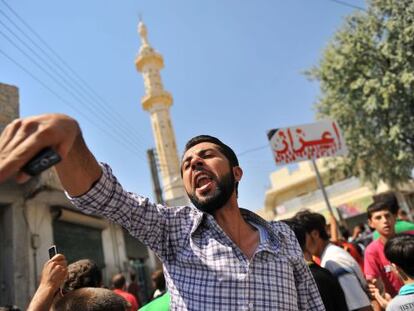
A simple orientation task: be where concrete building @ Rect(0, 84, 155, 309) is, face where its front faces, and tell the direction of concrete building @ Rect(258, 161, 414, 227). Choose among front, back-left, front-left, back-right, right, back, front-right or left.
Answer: left

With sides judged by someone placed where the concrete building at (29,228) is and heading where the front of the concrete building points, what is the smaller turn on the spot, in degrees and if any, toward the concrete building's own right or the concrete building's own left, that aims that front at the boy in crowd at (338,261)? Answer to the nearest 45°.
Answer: approximately 45° to the concrete building's own right

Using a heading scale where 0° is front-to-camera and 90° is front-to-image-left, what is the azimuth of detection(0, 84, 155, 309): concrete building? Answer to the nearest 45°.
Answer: approximately 315°

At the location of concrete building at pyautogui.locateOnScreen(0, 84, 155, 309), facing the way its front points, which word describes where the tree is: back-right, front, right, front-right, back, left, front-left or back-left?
front-left

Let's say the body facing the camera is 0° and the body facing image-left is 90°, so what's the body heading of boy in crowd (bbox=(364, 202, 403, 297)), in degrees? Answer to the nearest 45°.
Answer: approximately 315°

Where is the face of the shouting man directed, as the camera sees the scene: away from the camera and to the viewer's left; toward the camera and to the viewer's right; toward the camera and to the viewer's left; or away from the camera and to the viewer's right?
toward the camera and to the viewer's left
